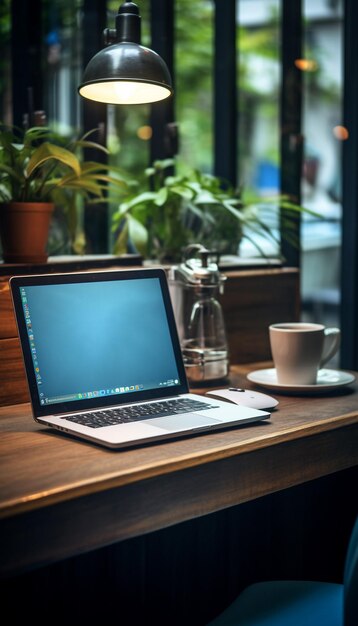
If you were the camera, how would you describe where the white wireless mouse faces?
facing away from the viewer and to the left of the viewer

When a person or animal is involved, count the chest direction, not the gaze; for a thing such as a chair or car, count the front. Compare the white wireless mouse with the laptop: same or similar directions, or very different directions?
very different directions

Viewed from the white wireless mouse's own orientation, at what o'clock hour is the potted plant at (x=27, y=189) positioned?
The potted plant is roughly at 11 o'clock from the white wireless mouse.

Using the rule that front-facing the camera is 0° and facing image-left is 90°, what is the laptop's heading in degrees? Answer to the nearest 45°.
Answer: approximately 315°
